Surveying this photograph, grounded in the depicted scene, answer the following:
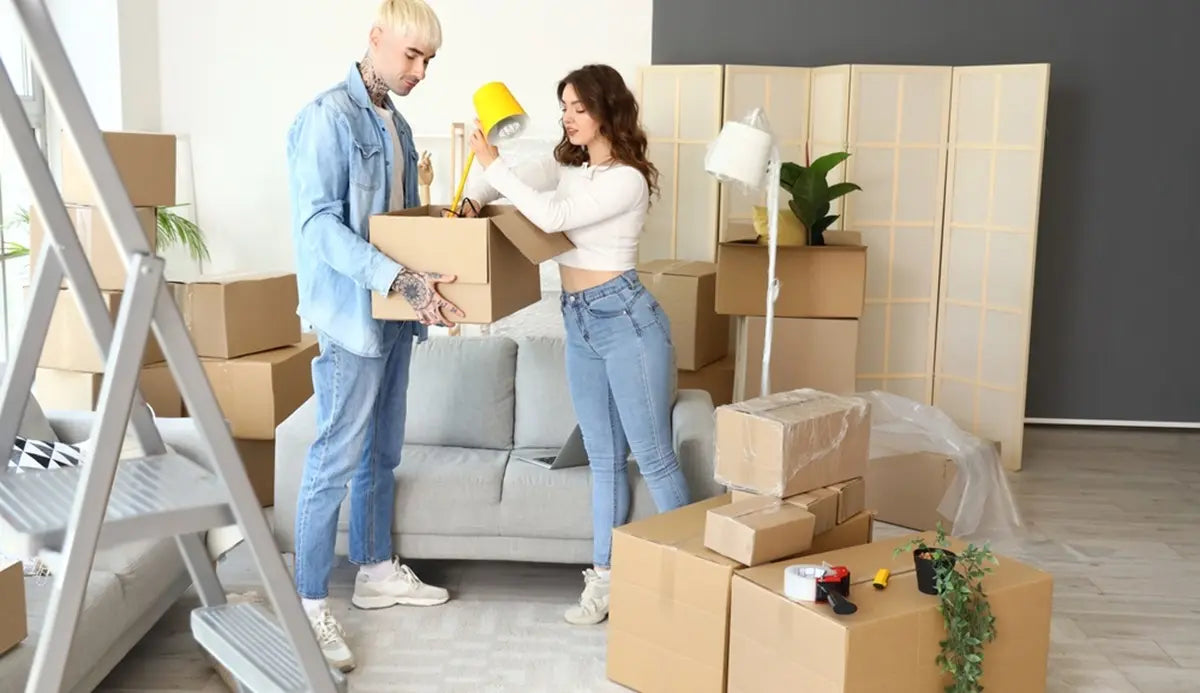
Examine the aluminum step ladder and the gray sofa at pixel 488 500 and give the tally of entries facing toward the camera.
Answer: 1

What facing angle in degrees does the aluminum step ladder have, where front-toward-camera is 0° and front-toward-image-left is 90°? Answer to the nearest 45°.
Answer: approximately 225°

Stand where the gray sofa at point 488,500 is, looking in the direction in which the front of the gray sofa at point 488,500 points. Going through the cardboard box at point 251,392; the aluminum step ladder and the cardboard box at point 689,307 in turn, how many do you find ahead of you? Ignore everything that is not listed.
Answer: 1

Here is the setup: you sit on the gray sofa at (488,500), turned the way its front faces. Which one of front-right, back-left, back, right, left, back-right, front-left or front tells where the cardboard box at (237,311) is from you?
back-right

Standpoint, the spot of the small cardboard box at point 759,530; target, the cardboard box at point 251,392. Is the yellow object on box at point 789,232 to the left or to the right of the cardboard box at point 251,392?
right

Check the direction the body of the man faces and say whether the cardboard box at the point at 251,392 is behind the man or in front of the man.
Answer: behind

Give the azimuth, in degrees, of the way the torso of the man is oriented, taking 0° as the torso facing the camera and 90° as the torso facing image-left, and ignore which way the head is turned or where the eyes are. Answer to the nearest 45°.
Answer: approximately 315°

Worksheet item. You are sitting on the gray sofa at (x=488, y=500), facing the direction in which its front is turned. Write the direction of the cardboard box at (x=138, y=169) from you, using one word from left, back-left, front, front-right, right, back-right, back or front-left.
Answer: back-right

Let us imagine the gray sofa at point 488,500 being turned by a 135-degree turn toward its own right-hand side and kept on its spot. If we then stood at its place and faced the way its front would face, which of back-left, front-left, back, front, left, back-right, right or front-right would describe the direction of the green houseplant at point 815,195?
right

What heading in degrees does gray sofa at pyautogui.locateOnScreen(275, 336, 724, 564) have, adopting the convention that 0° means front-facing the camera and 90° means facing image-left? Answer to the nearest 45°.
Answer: approximately 0°

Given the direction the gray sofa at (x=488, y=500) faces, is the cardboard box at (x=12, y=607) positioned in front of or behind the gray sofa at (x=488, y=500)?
in front

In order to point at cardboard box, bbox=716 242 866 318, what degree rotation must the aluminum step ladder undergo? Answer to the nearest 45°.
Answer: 0° — it already faces it

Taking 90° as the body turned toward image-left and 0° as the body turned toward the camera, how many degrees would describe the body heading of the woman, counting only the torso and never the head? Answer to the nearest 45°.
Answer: approximately 45°

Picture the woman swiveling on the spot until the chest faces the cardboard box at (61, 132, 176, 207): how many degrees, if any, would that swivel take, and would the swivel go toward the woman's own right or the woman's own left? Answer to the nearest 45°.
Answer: approximately 90° to the woman's own right
